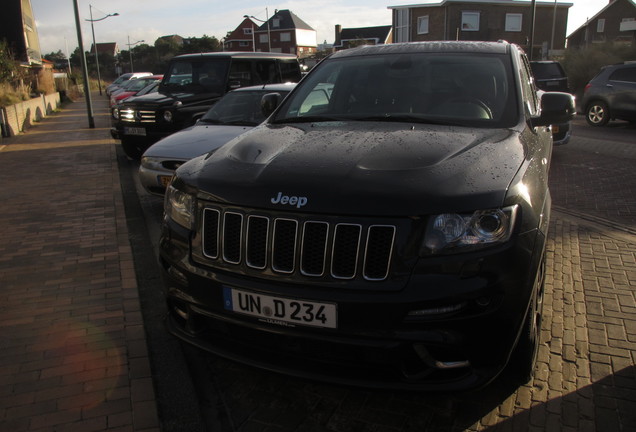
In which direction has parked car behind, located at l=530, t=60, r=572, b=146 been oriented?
away from the camera

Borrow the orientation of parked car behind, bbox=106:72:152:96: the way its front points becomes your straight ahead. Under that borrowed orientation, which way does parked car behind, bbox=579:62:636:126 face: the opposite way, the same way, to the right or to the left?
to the left

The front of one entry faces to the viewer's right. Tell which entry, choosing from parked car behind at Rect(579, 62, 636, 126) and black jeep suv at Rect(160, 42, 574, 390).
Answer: the parked car behind

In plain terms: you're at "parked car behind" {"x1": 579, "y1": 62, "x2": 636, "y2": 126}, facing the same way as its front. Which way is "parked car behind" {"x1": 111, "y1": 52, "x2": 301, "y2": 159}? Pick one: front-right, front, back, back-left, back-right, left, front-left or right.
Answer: back-right

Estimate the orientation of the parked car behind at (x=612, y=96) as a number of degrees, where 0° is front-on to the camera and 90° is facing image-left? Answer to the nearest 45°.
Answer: approximately 270°

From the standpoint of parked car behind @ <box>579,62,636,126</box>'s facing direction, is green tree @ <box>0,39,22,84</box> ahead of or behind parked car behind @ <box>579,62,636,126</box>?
behind

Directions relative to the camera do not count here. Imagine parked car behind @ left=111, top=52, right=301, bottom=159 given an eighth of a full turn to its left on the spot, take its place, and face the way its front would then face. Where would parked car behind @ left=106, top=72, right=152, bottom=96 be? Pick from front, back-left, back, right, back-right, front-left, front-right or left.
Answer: back

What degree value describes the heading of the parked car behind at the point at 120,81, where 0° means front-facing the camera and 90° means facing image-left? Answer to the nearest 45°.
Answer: approximately 45°

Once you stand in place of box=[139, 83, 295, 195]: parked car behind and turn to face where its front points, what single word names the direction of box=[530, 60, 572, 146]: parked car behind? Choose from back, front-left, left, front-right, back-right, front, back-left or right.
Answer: back

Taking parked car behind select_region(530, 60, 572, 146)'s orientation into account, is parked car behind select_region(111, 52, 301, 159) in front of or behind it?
behind

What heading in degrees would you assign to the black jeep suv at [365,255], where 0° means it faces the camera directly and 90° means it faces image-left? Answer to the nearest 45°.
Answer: approximately 45°

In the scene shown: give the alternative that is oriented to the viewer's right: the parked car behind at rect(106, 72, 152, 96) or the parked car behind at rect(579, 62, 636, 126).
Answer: the parked car behind at rect(579, 62, 636, 126)

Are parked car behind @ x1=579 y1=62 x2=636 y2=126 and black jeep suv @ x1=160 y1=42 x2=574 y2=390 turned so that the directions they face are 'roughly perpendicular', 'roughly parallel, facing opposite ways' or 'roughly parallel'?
roughly perpendicular

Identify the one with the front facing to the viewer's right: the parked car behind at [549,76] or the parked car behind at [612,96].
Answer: the parked car behind at [612,96]
